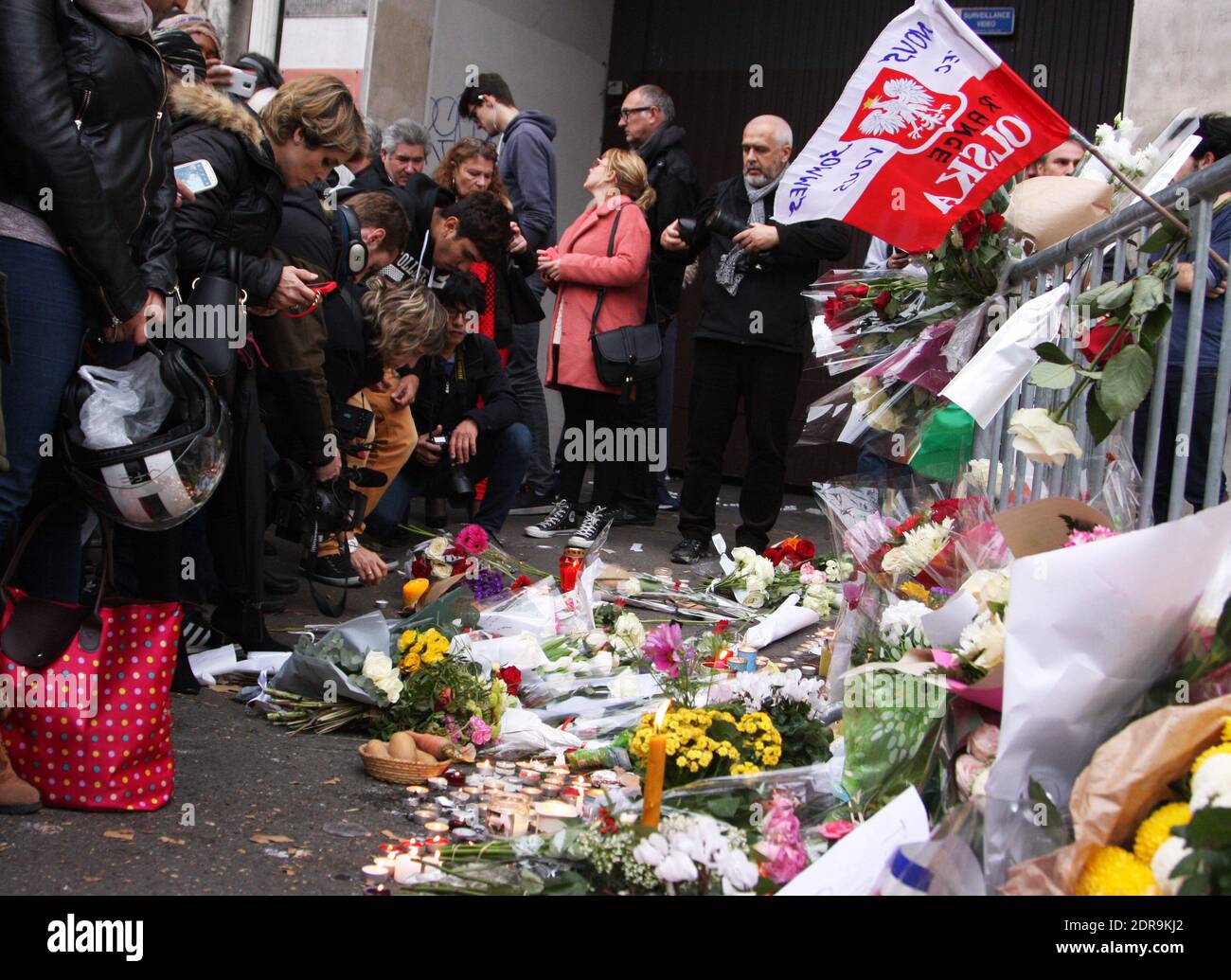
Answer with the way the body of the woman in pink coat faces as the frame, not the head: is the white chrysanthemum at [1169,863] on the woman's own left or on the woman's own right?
on the woman's own left

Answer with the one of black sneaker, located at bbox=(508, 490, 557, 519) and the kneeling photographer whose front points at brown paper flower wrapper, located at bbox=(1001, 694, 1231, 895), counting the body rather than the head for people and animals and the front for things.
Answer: the kneeling photographer

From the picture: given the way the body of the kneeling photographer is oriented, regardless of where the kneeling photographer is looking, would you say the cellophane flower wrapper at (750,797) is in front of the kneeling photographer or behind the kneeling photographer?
in front

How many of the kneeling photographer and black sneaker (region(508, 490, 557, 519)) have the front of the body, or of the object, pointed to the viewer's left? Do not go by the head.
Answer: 1

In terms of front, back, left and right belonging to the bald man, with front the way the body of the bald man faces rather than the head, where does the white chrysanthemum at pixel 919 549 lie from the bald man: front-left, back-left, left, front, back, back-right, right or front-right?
front-left

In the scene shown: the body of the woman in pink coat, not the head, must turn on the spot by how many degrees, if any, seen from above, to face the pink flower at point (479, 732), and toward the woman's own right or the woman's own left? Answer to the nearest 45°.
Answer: approximately 45° to the woman's own left

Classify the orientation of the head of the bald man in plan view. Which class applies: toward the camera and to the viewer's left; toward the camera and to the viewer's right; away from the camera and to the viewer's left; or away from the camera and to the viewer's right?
toward the camera and to the viewer's left

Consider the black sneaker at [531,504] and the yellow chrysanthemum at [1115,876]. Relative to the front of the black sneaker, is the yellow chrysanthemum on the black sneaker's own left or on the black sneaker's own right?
on the black sneaker's own left

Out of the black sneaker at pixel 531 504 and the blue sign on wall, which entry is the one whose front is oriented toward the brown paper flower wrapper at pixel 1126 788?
the blue sign on wall

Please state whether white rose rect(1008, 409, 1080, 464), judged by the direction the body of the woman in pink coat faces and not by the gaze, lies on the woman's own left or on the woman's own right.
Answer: on the woman's own left
